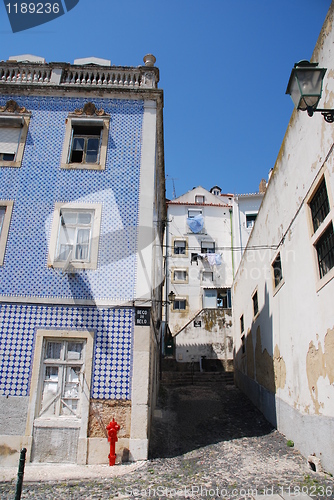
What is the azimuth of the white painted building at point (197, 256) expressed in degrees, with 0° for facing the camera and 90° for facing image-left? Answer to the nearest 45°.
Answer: approximately 0°

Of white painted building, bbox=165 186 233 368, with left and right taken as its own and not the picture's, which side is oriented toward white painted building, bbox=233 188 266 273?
left

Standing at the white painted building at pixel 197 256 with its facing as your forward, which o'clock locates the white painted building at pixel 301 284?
the white painted building at pixel 301 284 is roughly at 12 o'clock from the white painted building at pixel 197 256.

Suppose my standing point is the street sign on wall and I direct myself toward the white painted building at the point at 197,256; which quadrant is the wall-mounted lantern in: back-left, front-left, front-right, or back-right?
back-right

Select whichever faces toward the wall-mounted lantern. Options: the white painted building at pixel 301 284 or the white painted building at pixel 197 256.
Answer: the white painted building at pixel 197 256

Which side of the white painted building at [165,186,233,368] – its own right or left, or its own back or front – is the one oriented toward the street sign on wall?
front

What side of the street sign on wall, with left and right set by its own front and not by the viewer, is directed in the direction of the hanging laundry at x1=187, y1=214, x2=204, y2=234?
back

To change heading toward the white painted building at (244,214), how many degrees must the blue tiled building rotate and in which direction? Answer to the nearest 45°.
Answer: approximately 135° to its left

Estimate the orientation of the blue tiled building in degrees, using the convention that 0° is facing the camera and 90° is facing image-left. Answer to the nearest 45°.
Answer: approximately 0°

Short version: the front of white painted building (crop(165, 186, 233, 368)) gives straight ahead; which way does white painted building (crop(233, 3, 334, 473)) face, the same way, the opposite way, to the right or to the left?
to the right

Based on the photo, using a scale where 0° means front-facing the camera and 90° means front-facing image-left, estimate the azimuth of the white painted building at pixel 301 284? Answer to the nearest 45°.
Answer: approximately 90°

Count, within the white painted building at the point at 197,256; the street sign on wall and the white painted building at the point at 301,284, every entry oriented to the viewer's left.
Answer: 1

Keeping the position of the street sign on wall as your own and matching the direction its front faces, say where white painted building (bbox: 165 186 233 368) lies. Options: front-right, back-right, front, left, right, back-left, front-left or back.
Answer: back
